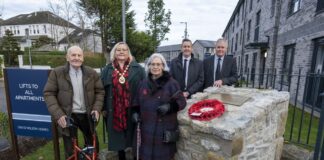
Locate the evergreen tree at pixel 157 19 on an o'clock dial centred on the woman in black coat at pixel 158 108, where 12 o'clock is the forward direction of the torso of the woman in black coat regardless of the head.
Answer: The evergreen tree is roughly at 6 o'clock from the woman in black coat.

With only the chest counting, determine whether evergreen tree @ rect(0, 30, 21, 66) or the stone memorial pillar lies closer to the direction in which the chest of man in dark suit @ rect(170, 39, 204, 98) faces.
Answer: the stone memorial pillar

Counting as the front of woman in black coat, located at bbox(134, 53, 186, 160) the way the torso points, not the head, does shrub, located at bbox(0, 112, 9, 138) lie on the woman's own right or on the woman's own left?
on the woman's own right

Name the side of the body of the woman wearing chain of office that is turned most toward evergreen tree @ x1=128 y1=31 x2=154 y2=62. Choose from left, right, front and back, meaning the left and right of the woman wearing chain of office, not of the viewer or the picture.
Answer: back

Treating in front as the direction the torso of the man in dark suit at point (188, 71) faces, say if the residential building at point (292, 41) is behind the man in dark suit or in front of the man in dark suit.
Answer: behind

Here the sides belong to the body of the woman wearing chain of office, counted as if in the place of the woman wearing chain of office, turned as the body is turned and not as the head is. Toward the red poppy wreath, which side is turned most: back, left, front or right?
left

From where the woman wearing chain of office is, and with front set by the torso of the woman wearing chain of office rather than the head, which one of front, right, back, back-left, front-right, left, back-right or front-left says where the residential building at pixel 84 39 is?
back

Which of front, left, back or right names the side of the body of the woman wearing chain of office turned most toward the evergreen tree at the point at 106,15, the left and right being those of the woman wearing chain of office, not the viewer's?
back
